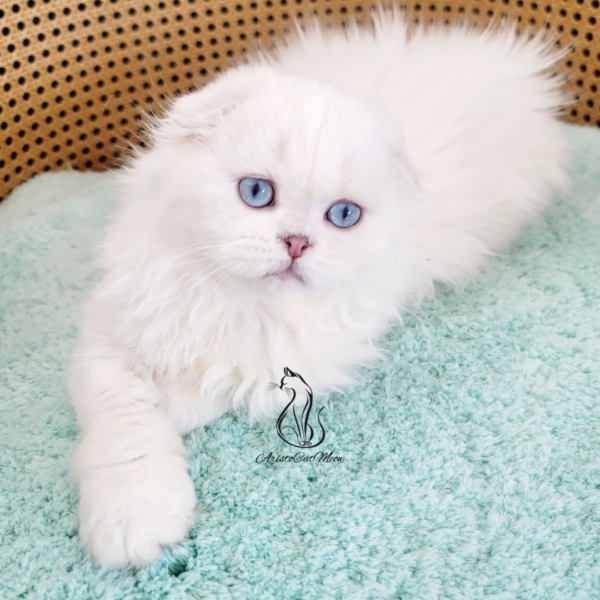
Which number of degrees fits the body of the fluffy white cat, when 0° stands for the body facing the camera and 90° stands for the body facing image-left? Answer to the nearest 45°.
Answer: approximately 45°
